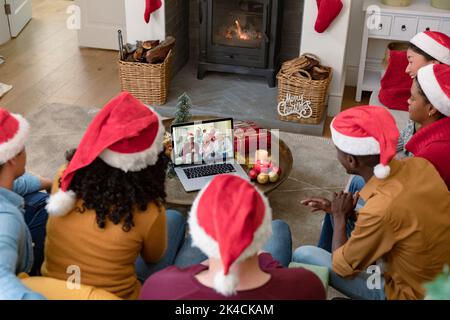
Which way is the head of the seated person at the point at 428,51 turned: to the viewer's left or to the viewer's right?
to the viewer's left

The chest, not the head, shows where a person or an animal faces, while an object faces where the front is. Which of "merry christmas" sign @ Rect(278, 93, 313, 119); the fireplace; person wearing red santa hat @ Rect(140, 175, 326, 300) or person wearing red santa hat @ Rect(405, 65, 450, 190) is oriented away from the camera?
person wearing red santa hat @ Rect(140, 175, 326, 300)

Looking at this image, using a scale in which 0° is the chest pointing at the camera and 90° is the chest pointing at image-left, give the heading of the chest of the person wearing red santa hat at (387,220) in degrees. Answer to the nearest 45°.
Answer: approximately 135°

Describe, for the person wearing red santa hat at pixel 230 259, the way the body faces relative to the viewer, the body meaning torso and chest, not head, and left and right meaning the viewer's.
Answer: facing away from the viewer

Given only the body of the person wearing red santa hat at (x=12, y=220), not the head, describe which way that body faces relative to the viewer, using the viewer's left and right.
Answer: facing away from the viewer and to the right of the viewer

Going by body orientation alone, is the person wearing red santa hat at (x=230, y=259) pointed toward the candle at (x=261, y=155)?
yes

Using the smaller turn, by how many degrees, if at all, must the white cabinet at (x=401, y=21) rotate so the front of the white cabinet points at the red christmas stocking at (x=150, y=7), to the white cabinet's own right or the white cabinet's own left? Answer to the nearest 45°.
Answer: approximately 90° to the white cabinet's own right

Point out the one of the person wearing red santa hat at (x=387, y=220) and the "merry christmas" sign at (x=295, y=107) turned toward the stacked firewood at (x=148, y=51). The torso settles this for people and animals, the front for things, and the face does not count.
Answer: the person wearing red santa hat

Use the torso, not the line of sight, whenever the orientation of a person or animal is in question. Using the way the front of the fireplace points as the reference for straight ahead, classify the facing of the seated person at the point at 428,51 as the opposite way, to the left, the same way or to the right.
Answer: to the right

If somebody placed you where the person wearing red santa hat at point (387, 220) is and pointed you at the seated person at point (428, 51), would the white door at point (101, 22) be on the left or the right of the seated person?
left

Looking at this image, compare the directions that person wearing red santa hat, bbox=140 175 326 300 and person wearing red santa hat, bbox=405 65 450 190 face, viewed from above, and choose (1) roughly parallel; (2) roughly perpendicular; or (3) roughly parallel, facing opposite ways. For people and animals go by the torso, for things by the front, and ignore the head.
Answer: roughly perpendicular

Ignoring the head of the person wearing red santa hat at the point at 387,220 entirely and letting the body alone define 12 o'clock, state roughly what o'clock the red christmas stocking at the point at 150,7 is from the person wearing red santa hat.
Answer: The red christmas stocking is roughly at 12 o'clock from the person wearing red santa hat.
